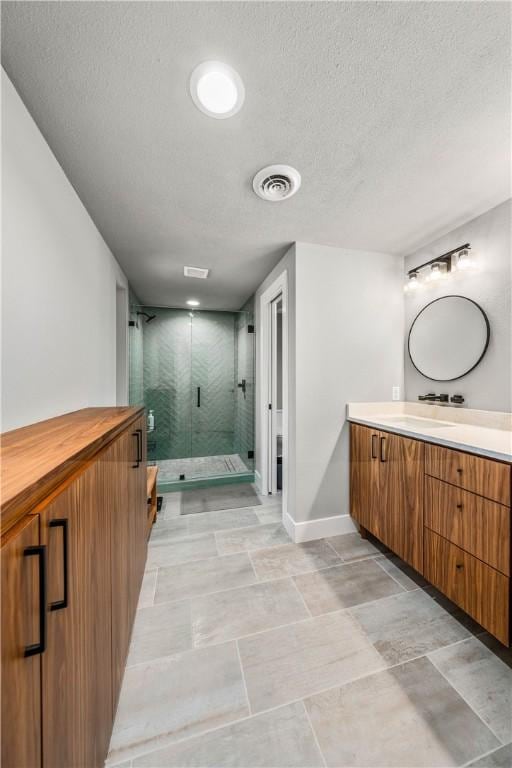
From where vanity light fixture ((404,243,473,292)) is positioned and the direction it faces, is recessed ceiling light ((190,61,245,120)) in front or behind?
in front

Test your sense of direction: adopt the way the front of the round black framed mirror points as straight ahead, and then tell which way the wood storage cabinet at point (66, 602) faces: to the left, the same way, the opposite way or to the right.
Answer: the opposite way

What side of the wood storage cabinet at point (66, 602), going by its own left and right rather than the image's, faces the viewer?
right

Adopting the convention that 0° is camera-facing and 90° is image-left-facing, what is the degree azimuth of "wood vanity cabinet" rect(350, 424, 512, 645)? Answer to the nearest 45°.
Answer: approximately 45°

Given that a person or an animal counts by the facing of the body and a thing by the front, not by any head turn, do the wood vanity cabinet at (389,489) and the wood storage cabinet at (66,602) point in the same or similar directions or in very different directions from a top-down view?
very different directions

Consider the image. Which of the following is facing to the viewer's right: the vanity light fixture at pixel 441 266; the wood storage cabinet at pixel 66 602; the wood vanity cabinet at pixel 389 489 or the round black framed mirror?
the wood storage cabinet at pixel 66 602
